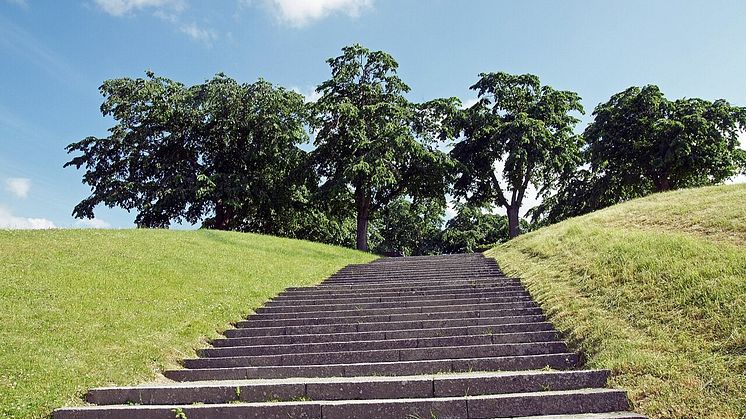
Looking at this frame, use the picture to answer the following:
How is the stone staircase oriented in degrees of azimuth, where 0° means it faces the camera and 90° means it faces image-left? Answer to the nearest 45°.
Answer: approximately 0°

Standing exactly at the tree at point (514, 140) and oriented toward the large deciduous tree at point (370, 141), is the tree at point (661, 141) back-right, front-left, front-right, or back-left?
back-left

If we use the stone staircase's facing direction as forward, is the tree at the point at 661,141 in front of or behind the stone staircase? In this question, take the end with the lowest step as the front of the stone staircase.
behind

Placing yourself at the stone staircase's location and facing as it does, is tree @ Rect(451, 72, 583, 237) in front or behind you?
behind

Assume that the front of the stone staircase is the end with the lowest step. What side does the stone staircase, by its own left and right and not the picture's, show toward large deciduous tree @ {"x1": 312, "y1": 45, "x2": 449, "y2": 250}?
back

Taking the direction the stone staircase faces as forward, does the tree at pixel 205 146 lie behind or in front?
behind
